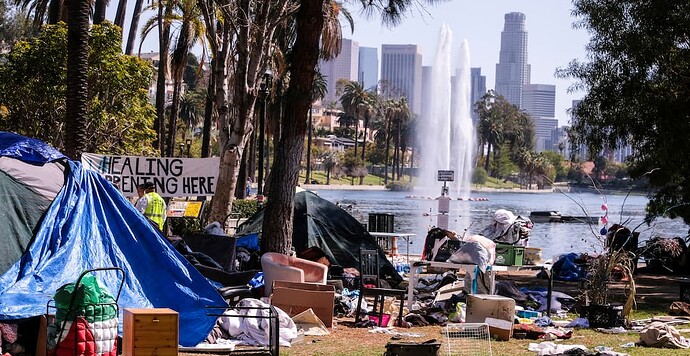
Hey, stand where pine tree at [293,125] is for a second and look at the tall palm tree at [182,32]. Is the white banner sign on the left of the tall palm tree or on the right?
left

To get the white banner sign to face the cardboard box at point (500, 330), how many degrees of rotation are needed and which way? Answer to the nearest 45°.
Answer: approximately 45° to its left

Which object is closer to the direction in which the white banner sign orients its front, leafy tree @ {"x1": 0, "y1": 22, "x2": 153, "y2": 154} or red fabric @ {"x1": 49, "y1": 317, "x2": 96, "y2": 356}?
the red fabric

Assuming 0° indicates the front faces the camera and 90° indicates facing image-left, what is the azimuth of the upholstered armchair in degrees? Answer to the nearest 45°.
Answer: approximately 315°

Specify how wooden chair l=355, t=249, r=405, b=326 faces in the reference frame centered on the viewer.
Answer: facing the viewer and to the right of the viewer

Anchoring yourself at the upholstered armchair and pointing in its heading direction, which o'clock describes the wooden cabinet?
The wooden cabinet is roughly at 2 o'clock from the upholstered armchair.

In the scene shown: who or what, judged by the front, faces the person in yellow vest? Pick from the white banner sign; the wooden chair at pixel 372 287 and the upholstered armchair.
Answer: the white banner sign

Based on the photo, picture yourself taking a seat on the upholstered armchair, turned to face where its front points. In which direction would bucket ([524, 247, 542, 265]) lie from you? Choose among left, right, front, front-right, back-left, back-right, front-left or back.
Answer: left

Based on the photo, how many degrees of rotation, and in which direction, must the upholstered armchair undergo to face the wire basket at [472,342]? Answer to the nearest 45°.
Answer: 0° — it already faces it
